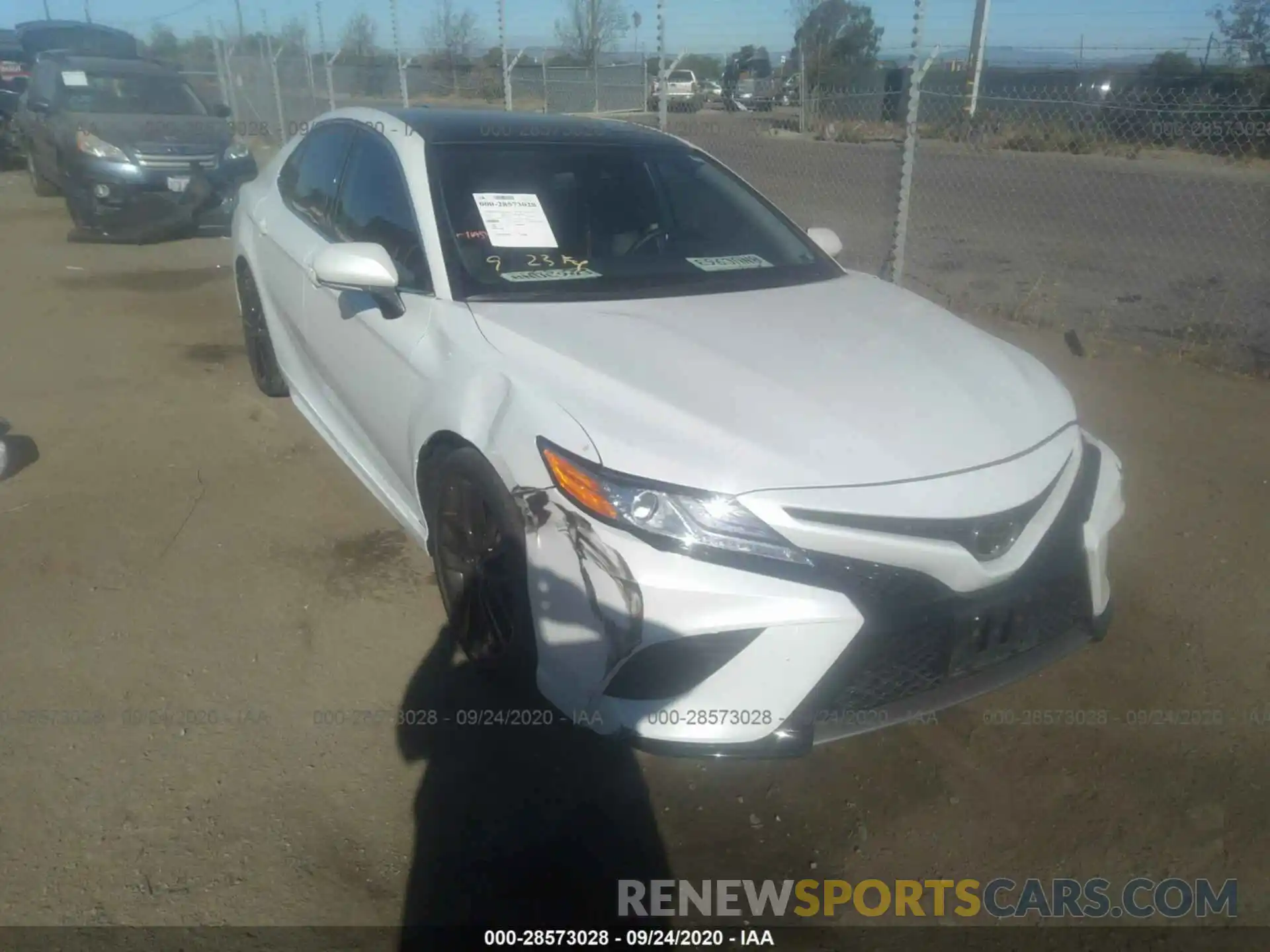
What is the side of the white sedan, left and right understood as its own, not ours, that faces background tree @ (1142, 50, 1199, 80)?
left

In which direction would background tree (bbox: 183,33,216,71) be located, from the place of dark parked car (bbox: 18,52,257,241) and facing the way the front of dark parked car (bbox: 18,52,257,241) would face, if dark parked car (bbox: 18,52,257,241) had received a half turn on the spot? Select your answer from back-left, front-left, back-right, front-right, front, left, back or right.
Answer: front-right

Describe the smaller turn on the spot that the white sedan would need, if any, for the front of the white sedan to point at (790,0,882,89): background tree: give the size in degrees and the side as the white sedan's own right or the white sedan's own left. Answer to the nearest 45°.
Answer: approximately 135° to the white sedan's own left

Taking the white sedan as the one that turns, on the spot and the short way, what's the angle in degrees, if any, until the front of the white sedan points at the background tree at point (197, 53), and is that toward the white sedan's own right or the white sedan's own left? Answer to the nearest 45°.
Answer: approximately 180°

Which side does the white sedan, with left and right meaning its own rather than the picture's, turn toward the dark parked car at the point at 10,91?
back
